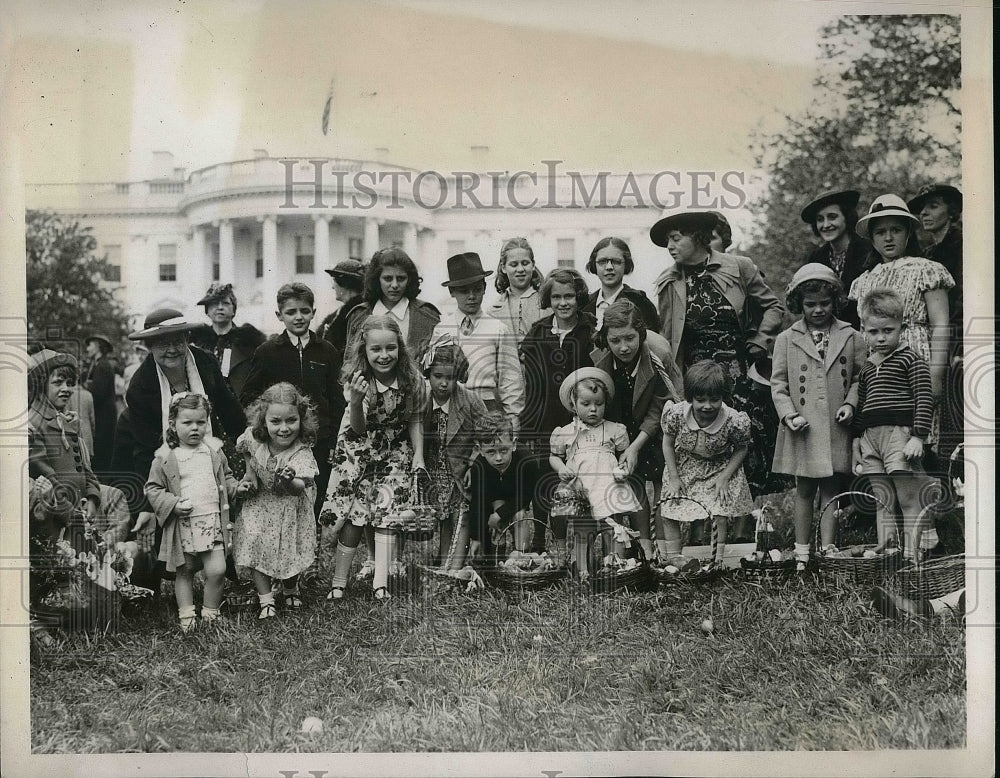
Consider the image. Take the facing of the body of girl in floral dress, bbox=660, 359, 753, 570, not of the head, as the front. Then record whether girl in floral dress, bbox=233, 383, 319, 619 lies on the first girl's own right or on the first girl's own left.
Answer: on the first girl's own right

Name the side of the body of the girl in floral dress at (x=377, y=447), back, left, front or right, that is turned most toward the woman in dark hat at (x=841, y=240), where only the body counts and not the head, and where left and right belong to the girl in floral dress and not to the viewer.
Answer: left

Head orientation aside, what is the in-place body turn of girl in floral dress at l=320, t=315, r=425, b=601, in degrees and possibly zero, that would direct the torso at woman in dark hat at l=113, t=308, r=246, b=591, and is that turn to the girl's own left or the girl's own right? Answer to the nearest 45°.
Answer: approximately 90° to the girl's own right

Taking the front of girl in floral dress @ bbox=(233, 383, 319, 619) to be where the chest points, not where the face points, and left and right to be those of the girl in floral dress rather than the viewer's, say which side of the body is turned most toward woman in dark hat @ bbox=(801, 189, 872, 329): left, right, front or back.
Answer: left

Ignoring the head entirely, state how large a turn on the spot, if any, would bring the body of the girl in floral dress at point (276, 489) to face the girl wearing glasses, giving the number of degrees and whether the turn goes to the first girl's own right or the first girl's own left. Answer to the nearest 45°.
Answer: approximately 90° to the first girl's own left
